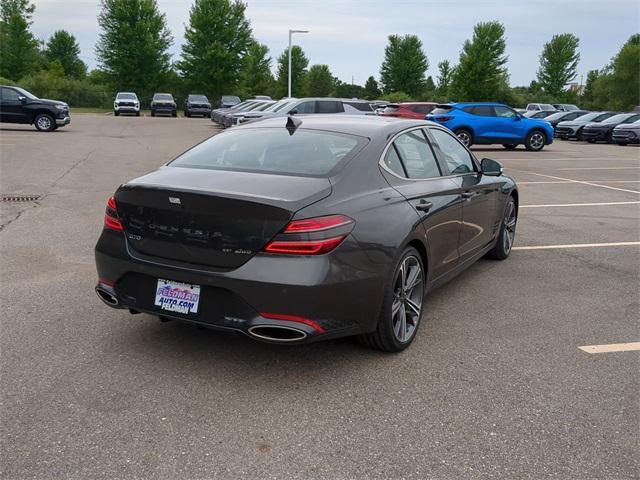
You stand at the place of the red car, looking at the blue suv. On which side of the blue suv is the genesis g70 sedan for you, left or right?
right

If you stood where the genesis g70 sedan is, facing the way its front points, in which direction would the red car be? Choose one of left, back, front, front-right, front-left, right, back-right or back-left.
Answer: front-left

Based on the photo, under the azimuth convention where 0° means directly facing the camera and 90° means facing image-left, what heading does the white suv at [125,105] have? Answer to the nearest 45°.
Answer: approximately 0°

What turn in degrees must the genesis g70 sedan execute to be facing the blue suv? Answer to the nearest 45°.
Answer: approximately 45° to its left

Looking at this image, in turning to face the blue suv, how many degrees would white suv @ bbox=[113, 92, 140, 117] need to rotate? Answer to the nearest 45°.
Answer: approximately 45° to its left

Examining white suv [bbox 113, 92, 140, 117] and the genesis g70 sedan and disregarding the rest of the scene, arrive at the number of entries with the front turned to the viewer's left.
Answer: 0

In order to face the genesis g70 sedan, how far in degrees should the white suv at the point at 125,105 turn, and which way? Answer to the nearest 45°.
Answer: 0° — it already faces it

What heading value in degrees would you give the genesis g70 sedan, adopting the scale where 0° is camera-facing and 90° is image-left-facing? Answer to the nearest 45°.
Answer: approximately 225°

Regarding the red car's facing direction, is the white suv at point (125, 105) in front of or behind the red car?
in front

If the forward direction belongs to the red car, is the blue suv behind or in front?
behind
